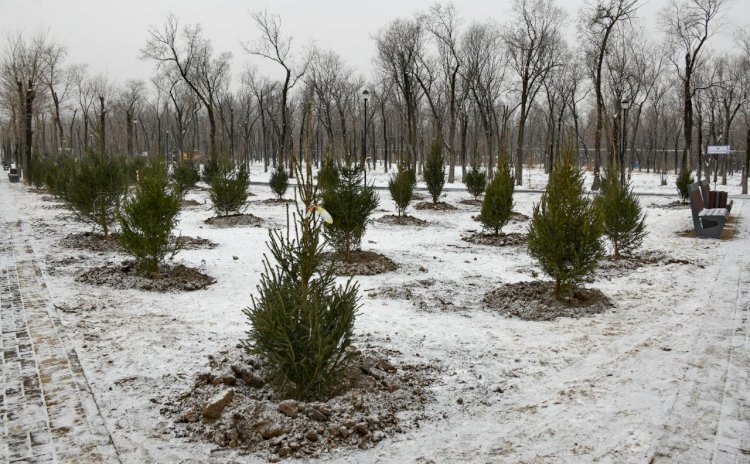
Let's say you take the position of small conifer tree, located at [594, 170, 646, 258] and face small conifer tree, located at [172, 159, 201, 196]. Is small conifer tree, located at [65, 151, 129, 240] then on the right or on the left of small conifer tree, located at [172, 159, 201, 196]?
left

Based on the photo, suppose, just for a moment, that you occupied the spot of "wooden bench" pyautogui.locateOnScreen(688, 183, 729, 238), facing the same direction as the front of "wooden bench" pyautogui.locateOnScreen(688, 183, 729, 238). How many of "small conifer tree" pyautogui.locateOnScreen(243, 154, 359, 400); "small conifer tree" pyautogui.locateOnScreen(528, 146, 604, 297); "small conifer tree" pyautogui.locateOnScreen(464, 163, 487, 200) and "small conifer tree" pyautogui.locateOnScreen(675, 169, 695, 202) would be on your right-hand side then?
2
